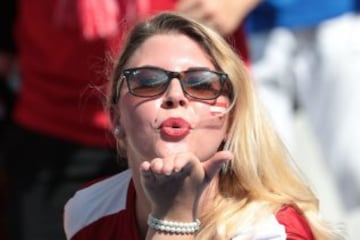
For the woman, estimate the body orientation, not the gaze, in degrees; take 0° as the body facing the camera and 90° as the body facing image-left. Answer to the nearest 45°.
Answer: approximately 0°
